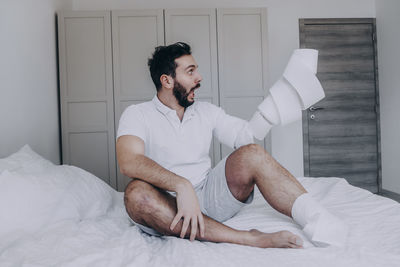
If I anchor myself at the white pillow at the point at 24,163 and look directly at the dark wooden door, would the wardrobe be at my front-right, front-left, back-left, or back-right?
front-left

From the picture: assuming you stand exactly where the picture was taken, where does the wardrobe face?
facing the viewer

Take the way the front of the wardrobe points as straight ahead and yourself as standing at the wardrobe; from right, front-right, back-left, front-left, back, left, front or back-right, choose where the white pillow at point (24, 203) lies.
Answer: front

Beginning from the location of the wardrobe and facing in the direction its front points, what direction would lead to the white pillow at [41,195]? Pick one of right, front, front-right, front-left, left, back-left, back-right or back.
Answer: front

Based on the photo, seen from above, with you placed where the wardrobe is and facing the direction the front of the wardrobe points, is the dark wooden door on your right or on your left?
on your left

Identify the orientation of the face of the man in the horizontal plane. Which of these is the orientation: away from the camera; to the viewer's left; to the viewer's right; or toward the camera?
to the viewer's right

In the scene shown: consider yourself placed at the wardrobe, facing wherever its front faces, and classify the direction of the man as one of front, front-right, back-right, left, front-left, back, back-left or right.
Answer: front

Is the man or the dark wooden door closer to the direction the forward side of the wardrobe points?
the man

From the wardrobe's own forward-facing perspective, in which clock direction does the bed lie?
The bed is roughly at 12 o'clock from the wardrobe.

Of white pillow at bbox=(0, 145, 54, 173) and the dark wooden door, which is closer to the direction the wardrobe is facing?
the white pillow
